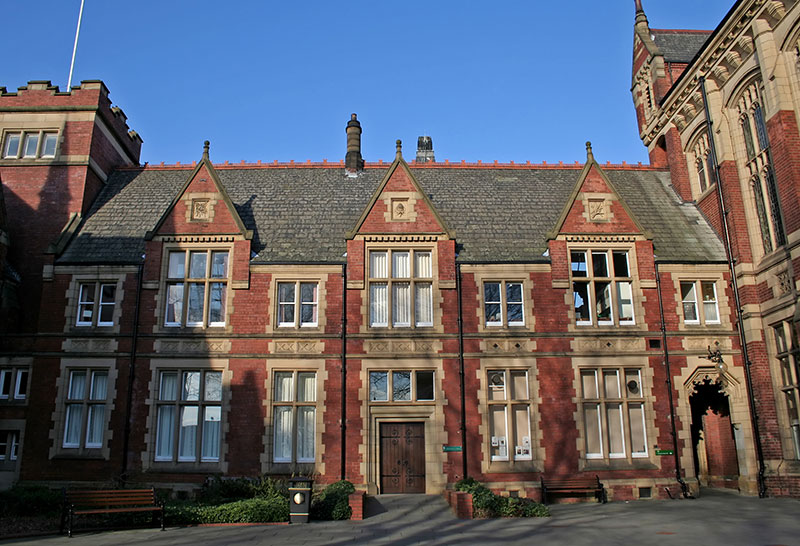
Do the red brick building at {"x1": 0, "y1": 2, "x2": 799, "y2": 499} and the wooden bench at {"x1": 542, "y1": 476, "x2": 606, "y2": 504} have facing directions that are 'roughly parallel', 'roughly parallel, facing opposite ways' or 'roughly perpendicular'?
roughly parallel

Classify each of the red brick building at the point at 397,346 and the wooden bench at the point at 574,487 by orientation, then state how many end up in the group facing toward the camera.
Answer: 2

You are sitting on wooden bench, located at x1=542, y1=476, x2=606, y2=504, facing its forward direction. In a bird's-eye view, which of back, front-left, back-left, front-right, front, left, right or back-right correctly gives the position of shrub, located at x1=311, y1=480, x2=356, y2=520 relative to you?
front-right

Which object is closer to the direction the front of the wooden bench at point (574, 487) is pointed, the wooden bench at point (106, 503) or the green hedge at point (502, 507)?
the green hedge

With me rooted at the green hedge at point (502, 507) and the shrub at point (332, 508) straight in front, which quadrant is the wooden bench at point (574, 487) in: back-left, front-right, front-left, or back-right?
back-right

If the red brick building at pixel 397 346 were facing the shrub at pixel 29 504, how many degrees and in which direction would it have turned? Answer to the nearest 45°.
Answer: approximately 90° to its right

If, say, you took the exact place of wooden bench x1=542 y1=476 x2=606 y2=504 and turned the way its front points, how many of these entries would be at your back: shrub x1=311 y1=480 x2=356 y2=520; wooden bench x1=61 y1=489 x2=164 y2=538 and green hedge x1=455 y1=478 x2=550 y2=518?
0

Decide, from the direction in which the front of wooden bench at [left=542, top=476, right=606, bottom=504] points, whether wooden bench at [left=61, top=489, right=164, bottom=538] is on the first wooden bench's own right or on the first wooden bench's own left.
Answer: on the first wooden bench's own right

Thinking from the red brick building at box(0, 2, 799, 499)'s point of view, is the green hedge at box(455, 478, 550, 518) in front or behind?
in front

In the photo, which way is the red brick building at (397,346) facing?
toward the camera
